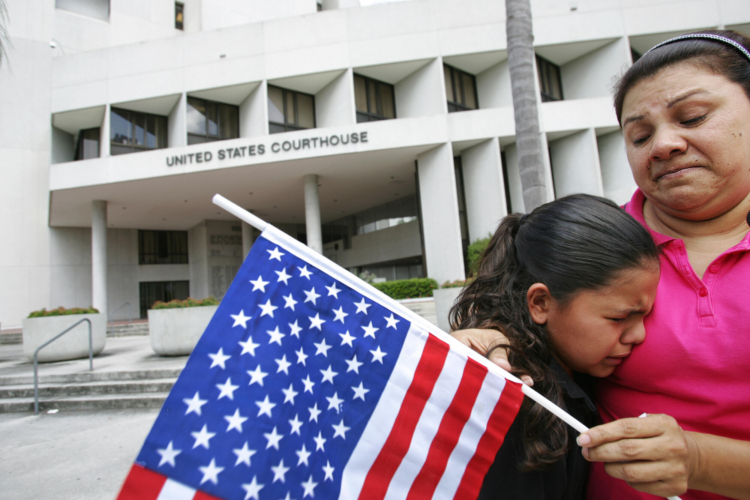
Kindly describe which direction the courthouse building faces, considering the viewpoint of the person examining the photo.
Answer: facing the viewer

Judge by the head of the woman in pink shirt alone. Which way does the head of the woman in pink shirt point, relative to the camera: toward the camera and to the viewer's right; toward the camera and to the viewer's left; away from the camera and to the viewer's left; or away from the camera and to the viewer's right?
toward the camera and to the viewer's left

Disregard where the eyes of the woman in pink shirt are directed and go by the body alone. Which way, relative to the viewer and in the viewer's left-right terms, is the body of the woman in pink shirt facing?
facing the viewer and to the left of the viewer

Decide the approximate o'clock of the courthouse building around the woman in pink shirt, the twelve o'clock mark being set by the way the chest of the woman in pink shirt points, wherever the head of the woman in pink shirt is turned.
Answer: The courthouse building is roughly at 5 o'clock from the woman in pink shirt.

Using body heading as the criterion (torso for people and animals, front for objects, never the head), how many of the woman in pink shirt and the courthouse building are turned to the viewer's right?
0

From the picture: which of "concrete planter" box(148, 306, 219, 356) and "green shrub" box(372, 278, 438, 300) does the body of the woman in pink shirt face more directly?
the concrete planter

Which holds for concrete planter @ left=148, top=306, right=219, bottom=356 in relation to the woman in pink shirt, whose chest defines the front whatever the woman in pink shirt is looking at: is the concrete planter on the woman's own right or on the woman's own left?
on the woman's own right

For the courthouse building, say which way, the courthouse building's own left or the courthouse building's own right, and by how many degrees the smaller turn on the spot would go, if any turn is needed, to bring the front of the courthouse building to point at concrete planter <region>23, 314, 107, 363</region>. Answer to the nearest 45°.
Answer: approximately 45° to the courthouse building's own right
